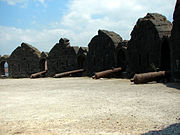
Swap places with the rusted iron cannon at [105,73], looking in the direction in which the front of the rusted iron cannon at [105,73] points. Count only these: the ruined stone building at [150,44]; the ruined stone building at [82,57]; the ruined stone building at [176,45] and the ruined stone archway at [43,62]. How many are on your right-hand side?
2
